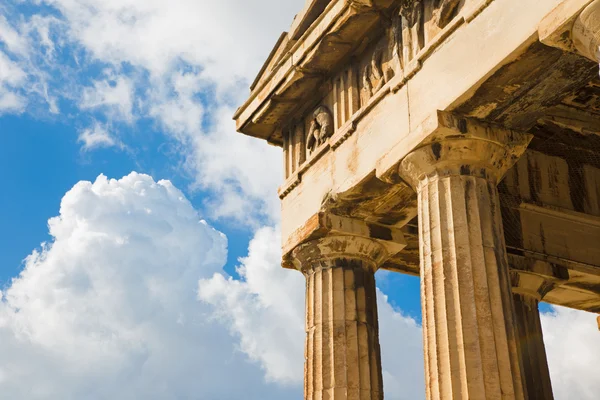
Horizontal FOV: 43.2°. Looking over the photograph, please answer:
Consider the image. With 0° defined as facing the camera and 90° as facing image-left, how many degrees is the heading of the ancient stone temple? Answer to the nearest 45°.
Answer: approximately 45°
